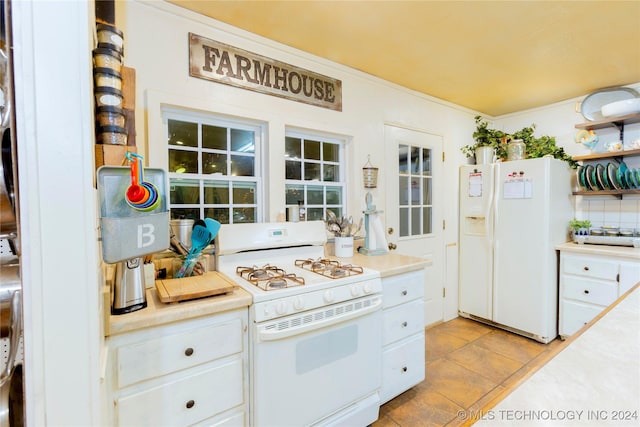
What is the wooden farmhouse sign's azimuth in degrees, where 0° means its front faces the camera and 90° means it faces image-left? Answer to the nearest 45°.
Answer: approximately 315°

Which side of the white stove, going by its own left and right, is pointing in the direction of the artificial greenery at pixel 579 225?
left

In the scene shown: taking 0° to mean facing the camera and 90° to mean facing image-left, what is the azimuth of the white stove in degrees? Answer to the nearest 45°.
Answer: approximately 315°

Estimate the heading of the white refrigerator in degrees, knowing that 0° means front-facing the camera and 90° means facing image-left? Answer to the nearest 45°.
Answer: approximately 45°

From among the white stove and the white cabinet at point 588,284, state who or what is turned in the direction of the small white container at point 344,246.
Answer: the white cabinet

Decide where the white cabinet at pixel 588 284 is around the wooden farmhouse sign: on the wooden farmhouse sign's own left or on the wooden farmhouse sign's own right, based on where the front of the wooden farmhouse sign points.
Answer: on the wooden farmhouse sign's own left
